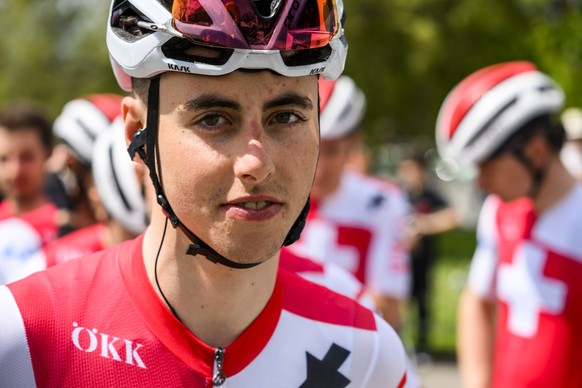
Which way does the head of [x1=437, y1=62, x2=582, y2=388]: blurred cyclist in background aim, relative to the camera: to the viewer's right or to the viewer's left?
to the viewer's left

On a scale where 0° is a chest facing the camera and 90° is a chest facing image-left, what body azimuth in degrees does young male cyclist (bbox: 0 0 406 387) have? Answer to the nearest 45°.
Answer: approximately 0°

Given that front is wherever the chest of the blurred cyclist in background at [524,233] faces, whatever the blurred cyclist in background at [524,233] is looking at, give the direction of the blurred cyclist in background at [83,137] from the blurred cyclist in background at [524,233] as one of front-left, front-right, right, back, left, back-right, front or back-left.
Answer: front-right

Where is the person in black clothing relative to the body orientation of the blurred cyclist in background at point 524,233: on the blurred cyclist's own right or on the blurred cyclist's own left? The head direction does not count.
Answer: on the blurred cyclist's own right

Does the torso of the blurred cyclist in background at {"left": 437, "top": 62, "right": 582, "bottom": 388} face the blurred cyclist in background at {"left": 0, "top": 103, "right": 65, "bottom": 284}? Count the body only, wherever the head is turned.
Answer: no

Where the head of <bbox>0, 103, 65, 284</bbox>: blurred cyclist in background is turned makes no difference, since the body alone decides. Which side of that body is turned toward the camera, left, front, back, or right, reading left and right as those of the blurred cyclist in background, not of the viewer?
front

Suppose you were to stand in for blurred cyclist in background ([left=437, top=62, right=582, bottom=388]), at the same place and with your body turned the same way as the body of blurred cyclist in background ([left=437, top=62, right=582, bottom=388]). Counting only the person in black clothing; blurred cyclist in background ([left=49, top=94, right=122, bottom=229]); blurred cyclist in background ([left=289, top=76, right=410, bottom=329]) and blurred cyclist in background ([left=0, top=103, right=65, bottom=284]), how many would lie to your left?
0

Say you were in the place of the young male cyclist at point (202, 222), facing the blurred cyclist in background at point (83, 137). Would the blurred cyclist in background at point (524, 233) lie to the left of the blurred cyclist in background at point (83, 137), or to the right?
right

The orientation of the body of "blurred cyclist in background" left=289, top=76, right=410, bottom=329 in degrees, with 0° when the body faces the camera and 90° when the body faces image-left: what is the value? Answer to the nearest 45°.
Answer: approximately 45°

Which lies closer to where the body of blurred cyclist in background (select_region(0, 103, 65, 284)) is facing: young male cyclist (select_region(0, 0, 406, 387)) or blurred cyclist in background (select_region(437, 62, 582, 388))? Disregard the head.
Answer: the young male cyclist
